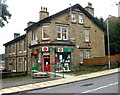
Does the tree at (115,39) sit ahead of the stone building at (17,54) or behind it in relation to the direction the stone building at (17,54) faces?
behind

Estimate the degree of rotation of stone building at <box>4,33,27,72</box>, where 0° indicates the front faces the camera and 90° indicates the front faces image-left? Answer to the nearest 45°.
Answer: approximately 45°
